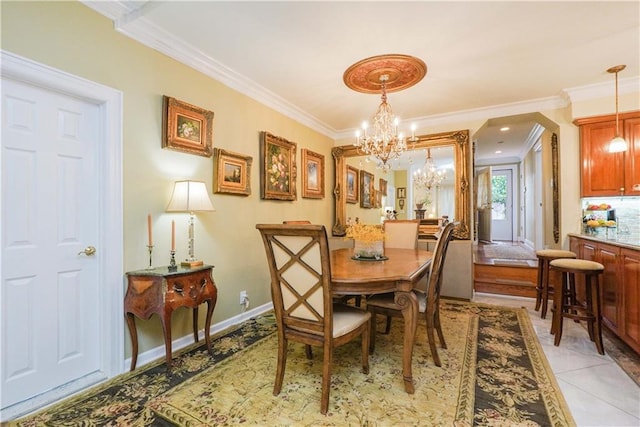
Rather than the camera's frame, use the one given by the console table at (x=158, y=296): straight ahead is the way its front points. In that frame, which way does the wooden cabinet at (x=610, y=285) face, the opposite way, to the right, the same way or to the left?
the opposite way

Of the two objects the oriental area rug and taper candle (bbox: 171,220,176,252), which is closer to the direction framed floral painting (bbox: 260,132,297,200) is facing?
the oriental area rug

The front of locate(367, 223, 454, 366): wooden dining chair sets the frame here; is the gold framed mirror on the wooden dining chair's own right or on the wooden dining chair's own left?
on the wooden dining chair's own right

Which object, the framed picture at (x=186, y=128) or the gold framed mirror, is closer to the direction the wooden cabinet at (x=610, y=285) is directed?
the framed picture

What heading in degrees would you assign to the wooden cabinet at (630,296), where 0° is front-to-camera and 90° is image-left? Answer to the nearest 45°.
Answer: approximately 45°

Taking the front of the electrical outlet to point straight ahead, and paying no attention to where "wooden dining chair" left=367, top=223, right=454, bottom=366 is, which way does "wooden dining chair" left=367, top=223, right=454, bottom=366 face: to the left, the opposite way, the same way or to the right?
the opposite way

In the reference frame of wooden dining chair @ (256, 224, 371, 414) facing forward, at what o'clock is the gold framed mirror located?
The gold framed mirror is roughly at 12 o'clock from the wooden dining chair.

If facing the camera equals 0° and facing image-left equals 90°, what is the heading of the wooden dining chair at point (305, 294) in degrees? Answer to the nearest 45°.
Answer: approximately 225°

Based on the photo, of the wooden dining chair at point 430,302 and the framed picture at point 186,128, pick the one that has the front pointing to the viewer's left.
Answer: the wooden dining chair

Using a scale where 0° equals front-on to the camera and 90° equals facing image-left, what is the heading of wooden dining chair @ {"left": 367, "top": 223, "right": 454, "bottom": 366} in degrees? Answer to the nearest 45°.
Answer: approximately 90°
